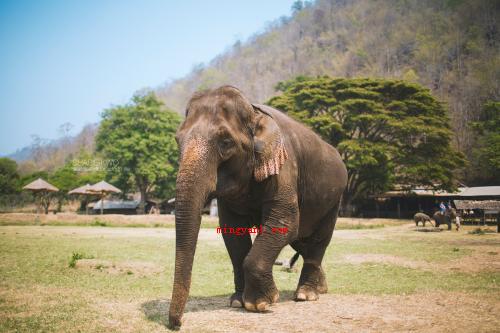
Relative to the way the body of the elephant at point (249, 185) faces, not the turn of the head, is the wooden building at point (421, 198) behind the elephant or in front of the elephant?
behind

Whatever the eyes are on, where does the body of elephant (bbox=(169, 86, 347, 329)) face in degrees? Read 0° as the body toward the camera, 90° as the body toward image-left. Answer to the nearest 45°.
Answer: approximately 45°

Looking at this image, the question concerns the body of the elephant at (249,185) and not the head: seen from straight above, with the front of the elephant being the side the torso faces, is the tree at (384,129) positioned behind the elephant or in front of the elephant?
behind
